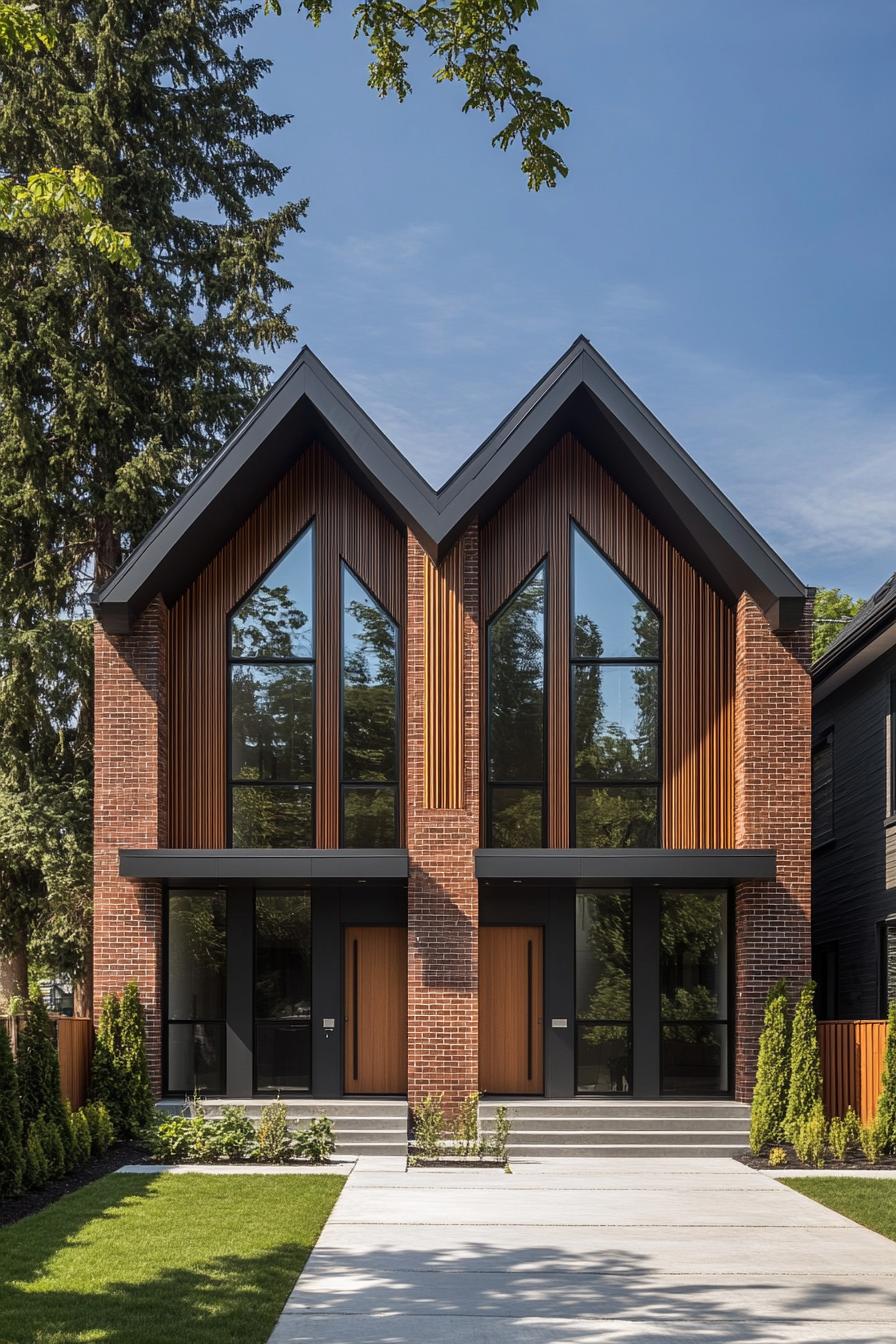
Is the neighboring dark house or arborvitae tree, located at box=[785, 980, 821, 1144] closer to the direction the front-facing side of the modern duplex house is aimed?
the arborvitae tree

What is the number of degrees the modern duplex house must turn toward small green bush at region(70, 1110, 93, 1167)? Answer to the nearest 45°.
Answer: approximately 45° to its right

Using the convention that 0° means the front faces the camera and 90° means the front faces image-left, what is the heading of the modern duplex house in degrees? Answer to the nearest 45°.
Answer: approximately 0°
